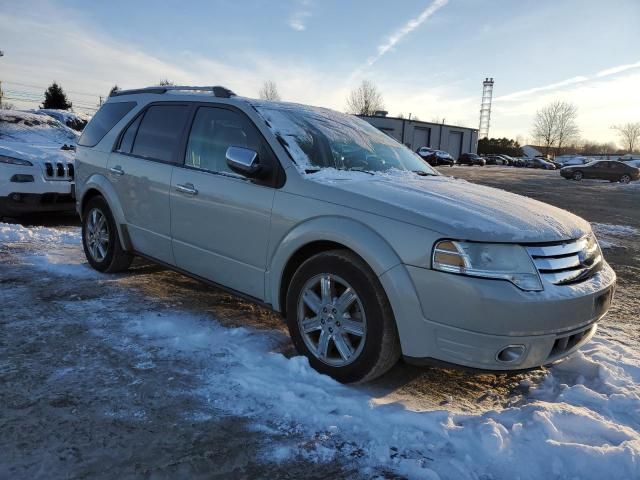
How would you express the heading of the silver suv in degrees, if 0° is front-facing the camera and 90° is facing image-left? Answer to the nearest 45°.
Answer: approximately 315°

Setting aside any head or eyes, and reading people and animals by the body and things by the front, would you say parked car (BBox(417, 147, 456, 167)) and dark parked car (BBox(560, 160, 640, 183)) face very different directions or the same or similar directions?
very different directions

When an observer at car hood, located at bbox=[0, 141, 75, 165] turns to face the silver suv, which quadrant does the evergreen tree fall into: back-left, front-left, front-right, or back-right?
back-left

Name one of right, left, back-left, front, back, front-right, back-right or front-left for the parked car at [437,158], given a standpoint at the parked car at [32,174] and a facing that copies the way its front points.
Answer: left

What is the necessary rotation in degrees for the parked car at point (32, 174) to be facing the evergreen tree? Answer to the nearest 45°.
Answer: approximately 135° to its left

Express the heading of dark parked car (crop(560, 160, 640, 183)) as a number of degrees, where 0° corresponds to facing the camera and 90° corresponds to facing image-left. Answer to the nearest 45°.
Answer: approximately 90°

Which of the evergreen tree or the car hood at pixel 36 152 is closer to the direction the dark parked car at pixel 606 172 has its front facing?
the evergreen tree

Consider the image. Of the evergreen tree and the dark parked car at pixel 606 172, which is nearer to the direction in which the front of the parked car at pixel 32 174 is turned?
the dark parked car

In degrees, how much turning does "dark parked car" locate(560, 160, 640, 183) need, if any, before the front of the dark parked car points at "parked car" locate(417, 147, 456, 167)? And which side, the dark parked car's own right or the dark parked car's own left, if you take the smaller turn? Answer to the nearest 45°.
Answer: approximately 45° to the dark parked car's own right
